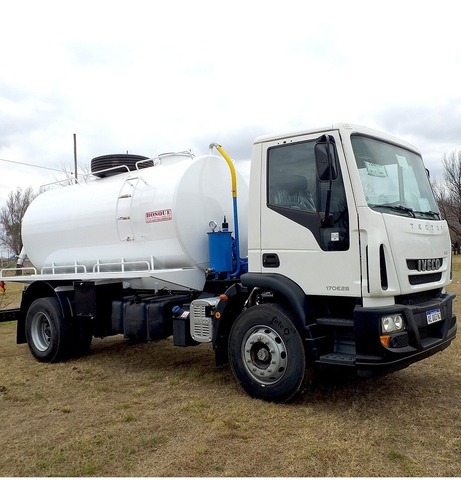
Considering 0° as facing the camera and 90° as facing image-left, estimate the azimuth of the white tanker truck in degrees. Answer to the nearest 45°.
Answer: approximately 315°
